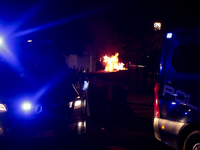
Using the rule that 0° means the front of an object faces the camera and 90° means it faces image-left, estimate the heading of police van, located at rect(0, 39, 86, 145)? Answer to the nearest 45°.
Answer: approximately 0°

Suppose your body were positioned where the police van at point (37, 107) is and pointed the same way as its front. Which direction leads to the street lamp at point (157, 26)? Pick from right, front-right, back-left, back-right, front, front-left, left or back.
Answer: back-left
